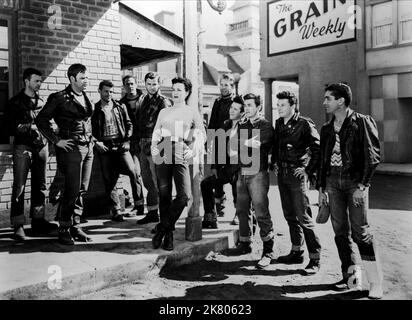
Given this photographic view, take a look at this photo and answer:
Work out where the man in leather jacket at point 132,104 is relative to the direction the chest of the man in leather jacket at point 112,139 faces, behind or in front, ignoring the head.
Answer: behind

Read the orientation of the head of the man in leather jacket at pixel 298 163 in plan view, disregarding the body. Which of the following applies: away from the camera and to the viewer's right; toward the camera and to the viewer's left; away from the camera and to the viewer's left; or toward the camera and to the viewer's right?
toward the camera and to the viewer's left

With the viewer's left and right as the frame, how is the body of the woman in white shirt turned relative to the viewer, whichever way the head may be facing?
facing the viewer

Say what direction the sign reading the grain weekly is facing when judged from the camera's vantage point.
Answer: facing the viewer and to the left of the viewer

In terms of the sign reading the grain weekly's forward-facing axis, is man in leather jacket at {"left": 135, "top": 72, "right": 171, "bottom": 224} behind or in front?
in front

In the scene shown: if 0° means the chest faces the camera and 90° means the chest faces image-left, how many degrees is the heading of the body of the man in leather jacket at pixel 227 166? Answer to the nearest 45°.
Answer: approximately 45°

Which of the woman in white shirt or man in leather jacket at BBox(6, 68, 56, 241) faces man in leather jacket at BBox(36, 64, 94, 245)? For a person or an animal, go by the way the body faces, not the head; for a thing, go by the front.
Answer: man in leather jacket at BBox(6, 68, 56, 241)

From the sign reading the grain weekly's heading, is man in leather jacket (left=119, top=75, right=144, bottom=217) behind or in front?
in front

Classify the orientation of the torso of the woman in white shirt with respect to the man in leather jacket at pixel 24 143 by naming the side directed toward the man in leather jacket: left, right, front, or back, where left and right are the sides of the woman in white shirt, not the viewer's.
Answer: right

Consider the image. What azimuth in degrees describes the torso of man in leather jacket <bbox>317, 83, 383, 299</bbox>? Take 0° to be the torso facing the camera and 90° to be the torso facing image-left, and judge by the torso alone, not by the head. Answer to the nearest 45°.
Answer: approximately 45°

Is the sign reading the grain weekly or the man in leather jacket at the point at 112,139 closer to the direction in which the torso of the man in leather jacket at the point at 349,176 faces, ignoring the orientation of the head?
the man in leather jacket

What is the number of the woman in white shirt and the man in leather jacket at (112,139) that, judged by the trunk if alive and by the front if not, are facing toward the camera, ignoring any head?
2

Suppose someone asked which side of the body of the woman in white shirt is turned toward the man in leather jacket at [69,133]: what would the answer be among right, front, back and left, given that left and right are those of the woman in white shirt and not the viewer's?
right
